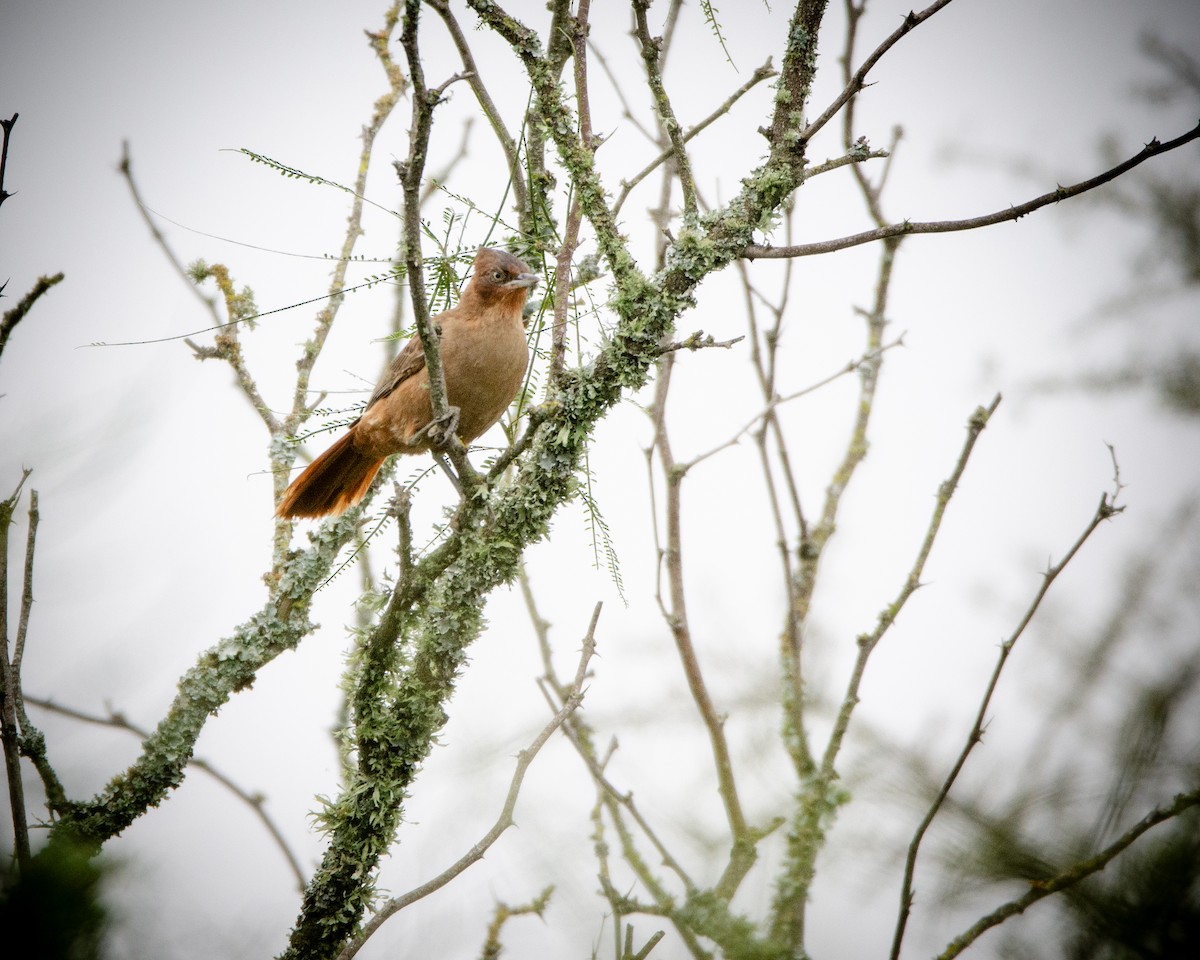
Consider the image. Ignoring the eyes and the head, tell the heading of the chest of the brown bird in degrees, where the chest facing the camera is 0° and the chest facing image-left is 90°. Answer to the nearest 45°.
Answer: approximately 315°
